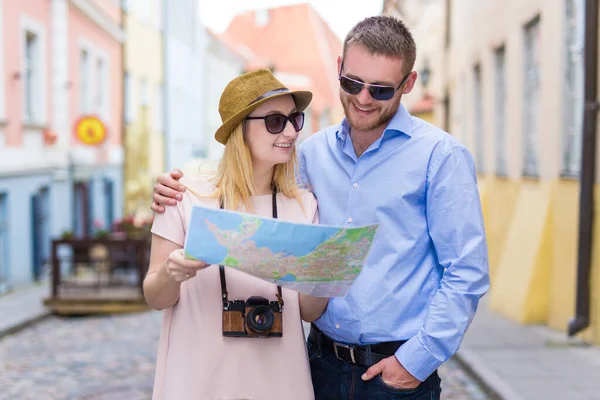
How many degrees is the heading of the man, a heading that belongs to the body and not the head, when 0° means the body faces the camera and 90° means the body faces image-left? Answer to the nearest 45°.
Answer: approximately 45°

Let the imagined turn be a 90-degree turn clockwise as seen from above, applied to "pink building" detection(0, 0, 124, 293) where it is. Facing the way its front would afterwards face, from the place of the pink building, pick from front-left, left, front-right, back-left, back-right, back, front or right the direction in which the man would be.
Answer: front-left

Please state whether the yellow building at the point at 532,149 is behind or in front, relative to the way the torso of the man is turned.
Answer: behind

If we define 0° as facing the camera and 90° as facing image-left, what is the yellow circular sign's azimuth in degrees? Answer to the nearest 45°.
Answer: approximately 0°

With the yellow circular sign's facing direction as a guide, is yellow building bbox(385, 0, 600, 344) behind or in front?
in front

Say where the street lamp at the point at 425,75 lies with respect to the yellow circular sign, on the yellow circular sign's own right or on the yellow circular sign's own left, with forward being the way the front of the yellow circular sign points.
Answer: on the yellow circular sign's own left

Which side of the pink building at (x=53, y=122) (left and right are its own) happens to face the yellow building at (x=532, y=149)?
front

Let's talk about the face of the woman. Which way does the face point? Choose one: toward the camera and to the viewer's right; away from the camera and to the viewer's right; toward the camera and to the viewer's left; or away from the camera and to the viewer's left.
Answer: toward the camera and to the viewer's right

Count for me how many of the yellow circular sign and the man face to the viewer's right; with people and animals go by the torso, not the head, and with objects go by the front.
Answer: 0

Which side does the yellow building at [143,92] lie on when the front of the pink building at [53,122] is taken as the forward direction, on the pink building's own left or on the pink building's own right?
on the pink building's own left

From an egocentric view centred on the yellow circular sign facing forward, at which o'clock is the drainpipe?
The drainpipe is roughly at 11 o'clock from the yellow circular sign.

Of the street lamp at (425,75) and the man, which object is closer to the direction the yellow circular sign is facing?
the man
